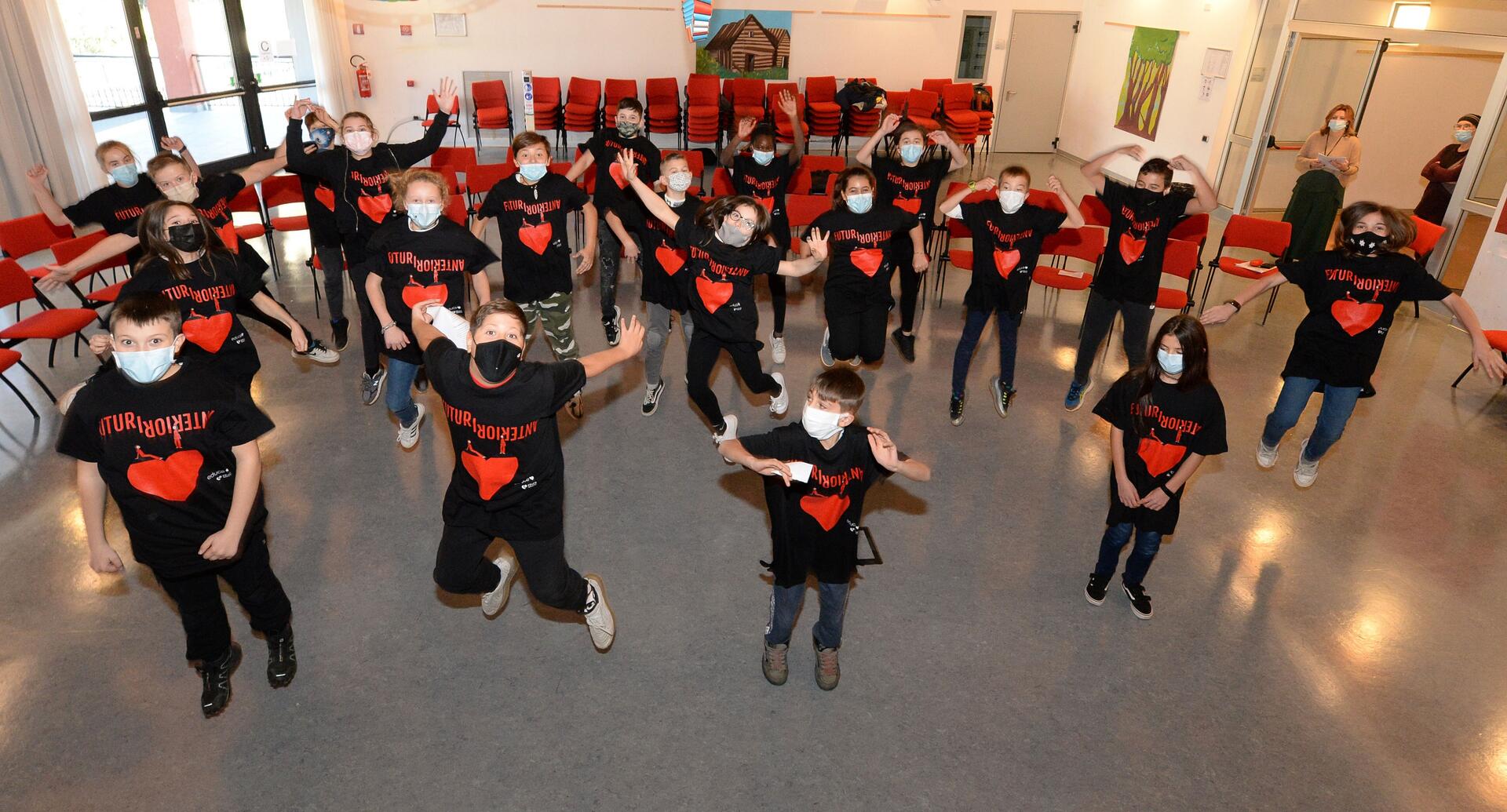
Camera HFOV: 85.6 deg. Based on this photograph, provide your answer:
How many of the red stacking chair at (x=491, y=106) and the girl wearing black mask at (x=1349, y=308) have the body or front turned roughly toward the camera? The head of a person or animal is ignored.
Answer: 2

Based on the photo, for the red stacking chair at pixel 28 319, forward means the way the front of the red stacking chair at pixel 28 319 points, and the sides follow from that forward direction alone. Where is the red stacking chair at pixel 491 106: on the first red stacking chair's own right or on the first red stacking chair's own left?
on the first red stacking chair's own left

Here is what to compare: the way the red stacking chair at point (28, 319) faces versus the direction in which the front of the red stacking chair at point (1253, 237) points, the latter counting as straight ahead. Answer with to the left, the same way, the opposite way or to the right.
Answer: to the left

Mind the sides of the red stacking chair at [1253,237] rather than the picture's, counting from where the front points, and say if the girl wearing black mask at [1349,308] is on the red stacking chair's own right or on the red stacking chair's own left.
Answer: on the red stacking chair's own left

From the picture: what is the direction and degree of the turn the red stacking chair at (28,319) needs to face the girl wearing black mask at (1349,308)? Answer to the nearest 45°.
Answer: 0° — it already faces them
